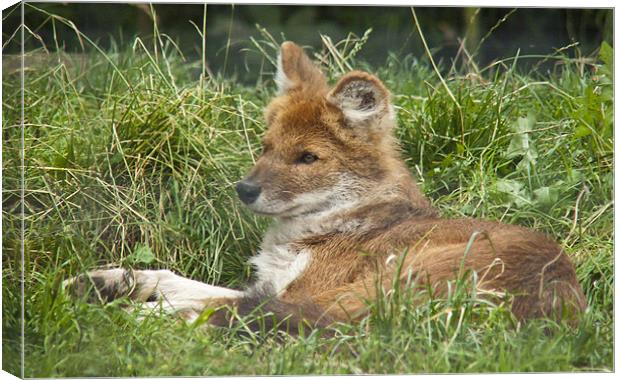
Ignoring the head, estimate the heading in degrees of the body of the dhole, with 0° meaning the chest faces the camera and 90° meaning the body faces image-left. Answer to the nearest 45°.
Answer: approximately 90°
